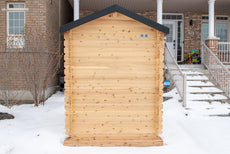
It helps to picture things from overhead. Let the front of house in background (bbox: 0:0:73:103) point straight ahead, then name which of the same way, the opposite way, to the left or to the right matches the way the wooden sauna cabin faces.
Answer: the opposite way

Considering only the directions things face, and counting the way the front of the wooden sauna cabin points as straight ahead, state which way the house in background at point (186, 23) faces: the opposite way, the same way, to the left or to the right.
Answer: the opposite way

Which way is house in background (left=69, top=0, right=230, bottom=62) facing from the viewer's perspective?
toward the camera

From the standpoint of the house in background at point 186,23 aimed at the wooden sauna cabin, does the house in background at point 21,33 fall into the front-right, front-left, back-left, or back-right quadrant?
front-right

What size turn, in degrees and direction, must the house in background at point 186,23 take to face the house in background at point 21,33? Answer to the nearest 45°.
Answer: approximately 45° to its right

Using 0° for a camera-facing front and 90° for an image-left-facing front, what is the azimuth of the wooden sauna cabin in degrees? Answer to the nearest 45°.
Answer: approximately 180°

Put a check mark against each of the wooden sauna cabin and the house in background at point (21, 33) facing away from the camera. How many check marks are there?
1

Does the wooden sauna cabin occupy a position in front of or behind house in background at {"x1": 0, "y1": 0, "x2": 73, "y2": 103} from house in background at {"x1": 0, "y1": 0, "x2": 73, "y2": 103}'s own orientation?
in front

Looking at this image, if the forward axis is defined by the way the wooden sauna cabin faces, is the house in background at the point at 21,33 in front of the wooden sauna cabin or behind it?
in front

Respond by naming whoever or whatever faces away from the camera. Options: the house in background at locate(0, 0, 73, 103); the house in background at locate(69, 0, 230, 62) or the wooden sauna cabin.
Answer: the wooden sauna cabin
